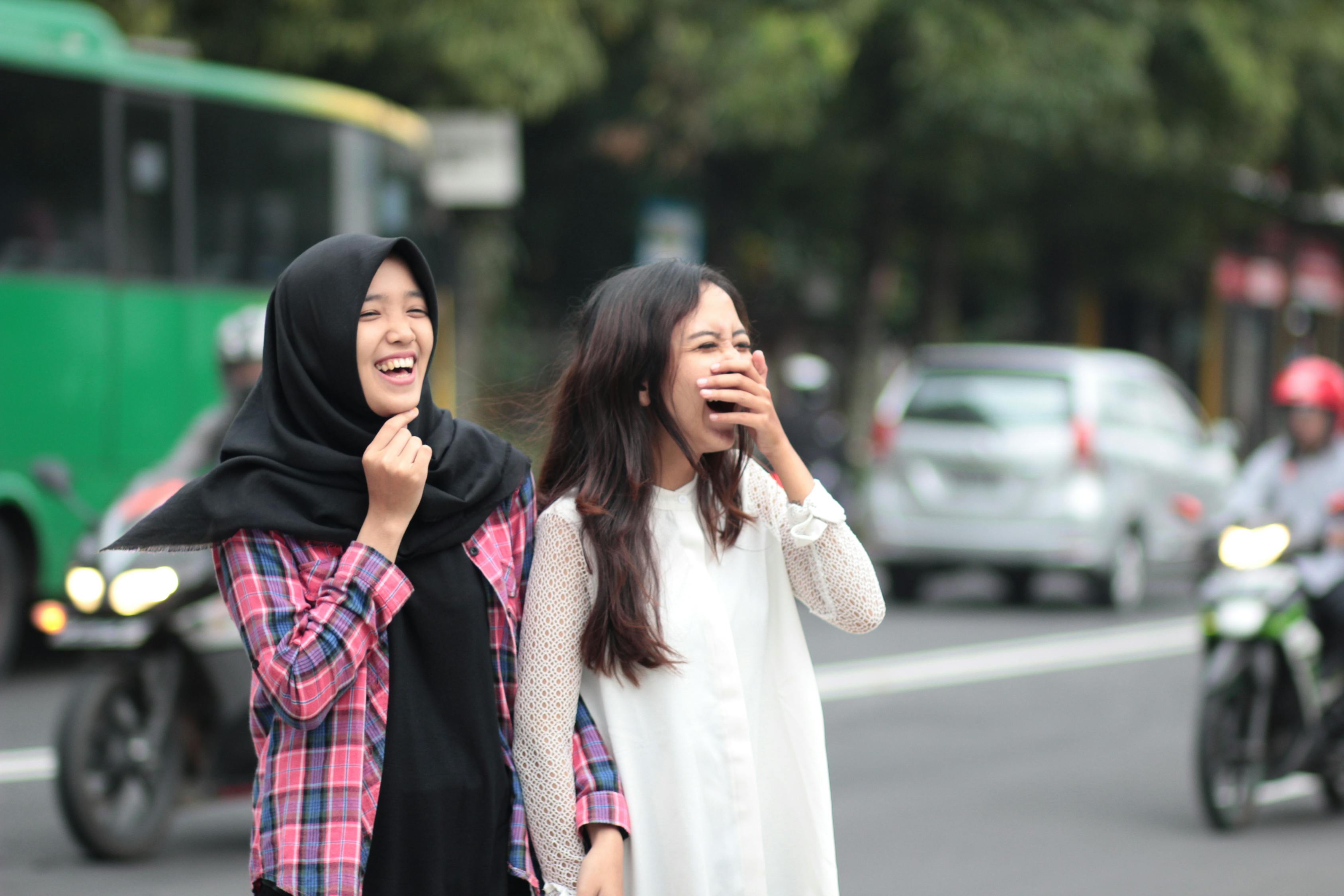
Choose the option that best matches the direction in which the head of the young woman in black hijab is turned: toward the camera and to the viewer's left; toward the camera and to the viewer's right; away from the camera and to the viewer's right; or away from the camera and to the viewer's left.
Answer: toward the camera and to the viewer's right

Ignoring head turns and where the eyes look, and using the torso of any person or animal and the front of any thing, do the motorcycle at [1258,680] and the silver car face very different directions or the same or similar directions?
very different directions

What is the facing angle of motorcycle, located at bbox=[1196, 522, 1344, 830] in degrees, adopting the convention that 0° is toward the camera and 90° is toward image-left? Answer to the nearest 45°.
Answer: approximately 45°

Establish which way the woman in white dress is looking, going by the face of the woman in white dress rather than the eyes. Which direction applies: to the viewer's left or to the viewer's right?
to the viewer's right

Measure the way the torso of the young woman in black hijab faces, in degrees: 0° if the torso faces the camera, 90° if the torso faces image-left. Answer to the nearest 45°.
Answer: approximately 315°

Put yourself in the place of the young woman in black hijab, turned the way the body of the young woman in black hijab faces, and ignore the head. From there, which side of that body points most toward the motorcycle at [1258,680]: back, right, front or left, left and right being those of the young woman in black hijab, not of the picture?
left

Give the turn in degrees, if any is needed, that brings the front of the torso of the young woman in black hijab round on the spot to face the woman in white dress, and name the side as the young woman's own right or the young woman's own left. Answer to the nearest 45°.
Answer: approximately 45° to the young woman's own left

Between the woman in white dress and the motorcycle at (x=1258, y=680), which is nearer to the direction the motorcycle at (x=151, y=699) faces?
the woman in white dress

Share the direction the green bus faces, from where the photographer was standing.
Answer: facing away from the viewer and to the right of the viewer

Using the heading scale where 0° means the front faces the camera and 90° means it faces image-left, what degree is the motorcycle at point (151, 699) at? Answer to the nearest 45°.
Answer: approximately 45°

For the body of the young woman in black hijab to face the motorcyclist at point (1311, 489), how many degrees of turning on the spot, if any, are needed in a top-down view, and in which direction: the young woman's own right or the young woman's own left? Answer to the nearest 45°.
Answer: approximately 90° to the young woman's own left

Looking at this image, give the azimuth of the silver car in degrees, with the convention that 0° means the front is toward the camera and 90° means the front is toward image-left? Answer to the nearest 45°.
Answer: approximately 225°

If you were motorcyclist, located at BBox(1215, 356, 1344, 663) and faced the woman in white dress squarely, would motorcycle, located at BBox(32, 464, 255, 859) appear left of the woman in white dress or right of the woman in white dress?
right
